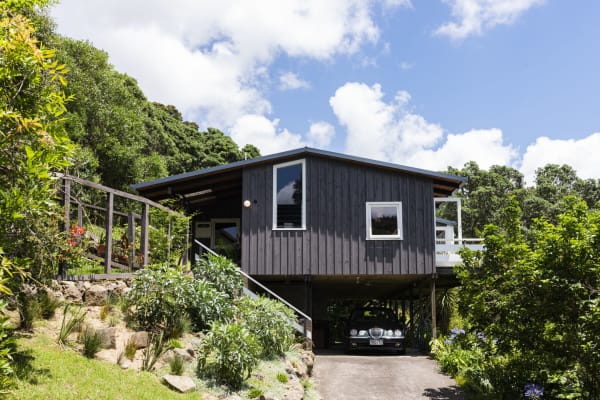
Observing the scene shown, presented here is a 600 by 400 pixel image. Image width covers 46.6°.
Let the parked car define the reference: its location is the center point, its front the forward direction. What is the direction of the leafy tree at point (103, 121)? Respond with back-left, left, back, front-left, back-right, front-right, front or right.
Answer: back-right

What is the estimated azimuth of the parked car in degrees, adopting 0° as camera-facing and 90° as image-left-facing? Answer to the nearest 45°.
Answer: approximately 0°

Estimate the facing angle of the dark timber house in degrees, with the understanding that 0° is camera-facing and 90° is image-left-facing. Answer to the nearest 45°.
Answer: approximately 0°

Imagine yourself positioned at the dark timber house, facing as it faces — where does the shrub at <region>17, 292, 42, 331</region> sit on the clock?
The shrub is roughly at 1 o'clock from the dark timber house.
